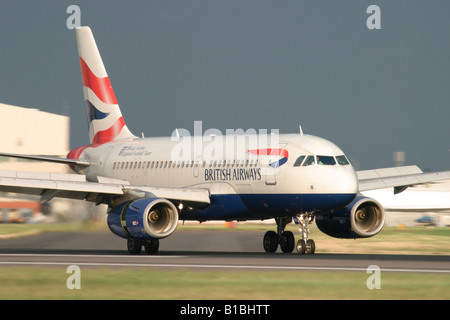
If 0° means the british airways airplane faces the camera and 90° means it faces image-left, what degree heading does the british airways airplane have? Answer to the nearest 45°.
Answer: approximately 315°
